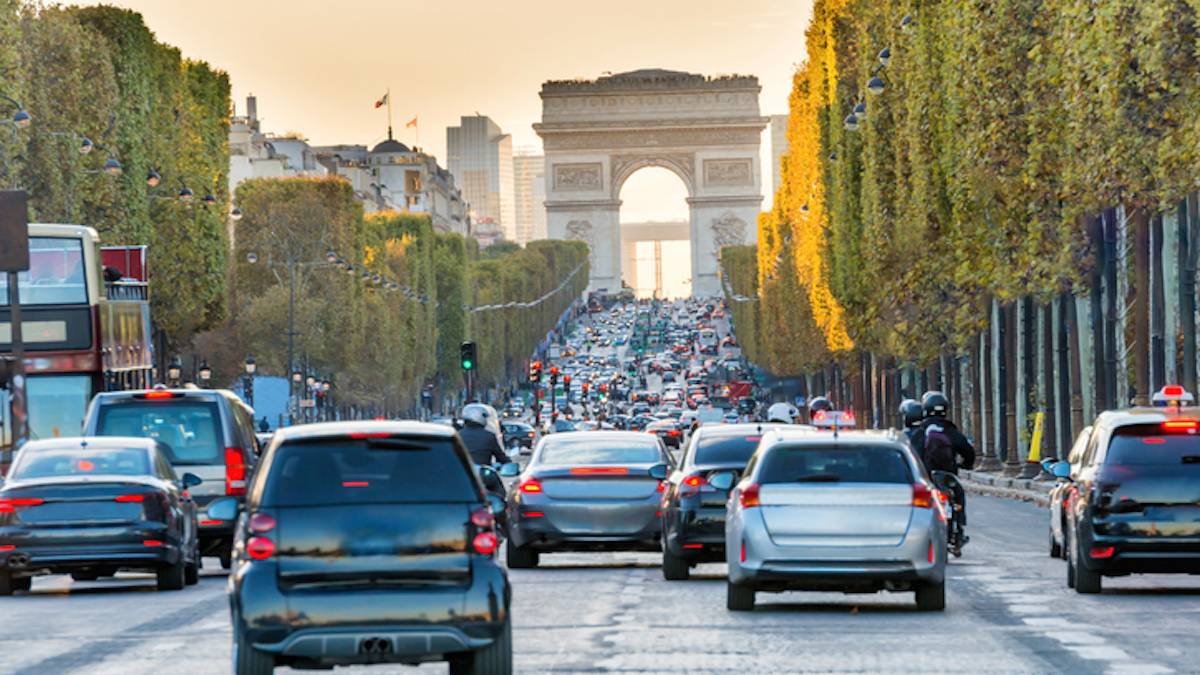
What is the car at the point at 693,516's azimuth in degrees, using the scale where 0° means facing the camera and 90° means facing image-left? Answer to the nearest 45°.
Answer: approximately 180°

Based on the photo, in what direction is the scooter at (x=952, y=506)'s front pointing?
away from the camera

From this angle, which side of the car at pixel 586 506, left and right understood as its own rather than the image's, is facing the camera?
back

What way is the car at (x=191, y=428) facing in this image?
away from the camera

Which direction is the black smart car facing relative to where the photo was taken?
away from the camera

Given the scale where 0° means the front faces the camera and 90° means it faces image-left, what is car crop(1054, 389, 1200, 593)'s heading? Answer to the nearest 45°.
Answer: approximately 180°

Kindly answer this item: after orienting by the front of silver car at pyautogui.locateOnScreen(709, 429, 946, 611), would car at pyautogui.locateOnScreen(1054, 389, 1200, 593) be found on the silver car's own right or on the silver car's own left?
on the silver car's own right

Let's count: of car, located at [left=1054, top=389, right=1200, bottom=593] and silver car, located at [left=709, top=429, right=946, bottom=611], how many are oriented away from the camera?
2

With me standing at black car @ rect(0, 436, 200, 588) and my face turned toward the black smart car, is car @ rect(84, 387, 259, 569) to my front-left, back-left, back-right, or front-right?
back-left

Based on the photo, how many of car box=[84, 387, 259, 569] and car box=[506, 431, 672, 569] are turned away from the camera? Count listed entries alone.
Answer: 2

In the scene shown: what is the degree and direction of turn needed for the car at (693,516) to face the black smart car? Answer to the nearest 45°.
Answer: approximately 180°

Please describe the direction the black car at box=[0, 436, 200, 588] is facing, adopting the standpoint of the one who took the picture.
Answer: facing away from the viewer

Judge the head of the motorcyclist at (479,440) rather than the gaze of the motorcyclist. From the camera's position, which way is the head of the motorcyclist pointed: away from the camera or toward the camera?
away from the camera
